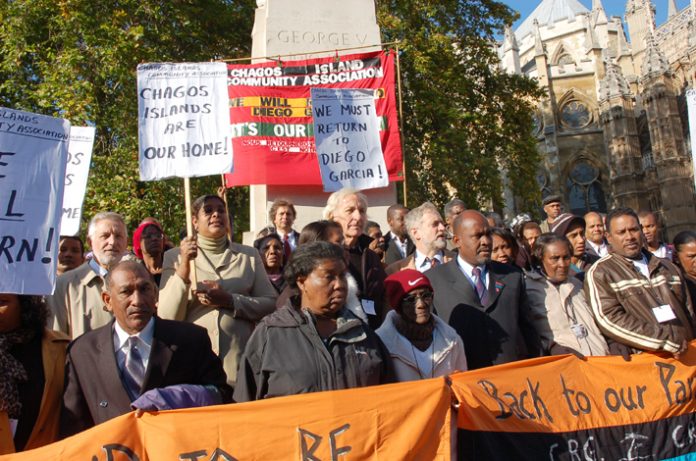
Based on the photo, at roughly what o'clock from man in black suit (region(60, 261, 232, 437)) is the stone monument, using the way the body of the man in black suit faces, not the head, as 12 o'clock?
The stone monument is roughly at 7 o'clock from the man in black suit.

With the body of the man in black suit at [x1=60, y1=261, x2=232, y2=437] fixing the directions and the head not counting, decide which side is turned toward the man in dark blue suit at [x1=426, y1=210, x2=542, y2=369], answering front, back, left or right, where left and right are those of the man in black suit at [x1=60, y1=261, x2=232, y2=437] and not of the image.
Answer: left

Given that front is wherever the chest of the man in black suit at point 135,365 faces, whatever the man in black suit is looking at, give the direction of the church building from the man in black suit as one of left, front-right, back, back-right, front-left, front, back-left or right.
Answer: back-left

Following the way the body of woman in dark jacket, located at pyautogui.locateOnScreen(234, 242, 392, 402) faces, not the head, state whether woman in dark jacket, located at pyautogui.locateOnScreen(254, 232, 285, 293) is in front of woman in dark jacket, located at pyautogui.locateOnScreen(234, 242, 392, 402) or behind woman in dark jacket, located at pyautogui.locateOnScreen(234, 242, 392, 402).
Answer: behind

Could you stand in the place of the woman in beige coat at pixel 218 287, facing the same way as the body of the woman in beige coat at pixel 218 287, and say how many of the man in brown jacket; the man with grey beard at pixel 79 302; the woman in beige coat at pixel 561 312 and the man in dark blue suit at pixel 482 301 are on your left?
3

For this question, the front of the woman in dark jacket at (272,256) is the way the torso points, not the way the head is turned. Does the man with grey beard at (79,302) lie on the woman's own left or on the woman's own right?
on the woman's own right

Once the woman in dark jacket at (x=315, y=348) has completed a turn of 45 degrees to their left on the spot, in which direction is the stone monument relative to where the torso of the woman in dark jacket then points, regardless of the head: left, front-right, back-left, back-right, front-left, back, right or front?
left

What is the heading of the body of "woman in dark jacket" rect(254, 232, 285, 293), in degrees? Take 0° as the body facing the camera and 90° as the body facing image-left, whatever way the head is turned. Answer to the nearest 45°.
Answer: approximately 0°

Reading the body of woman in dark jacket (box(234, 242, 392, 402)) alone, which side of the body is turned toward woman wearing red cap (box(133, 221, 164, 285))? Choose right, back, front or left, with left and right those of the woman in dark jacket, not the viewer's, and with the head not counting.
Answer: back
